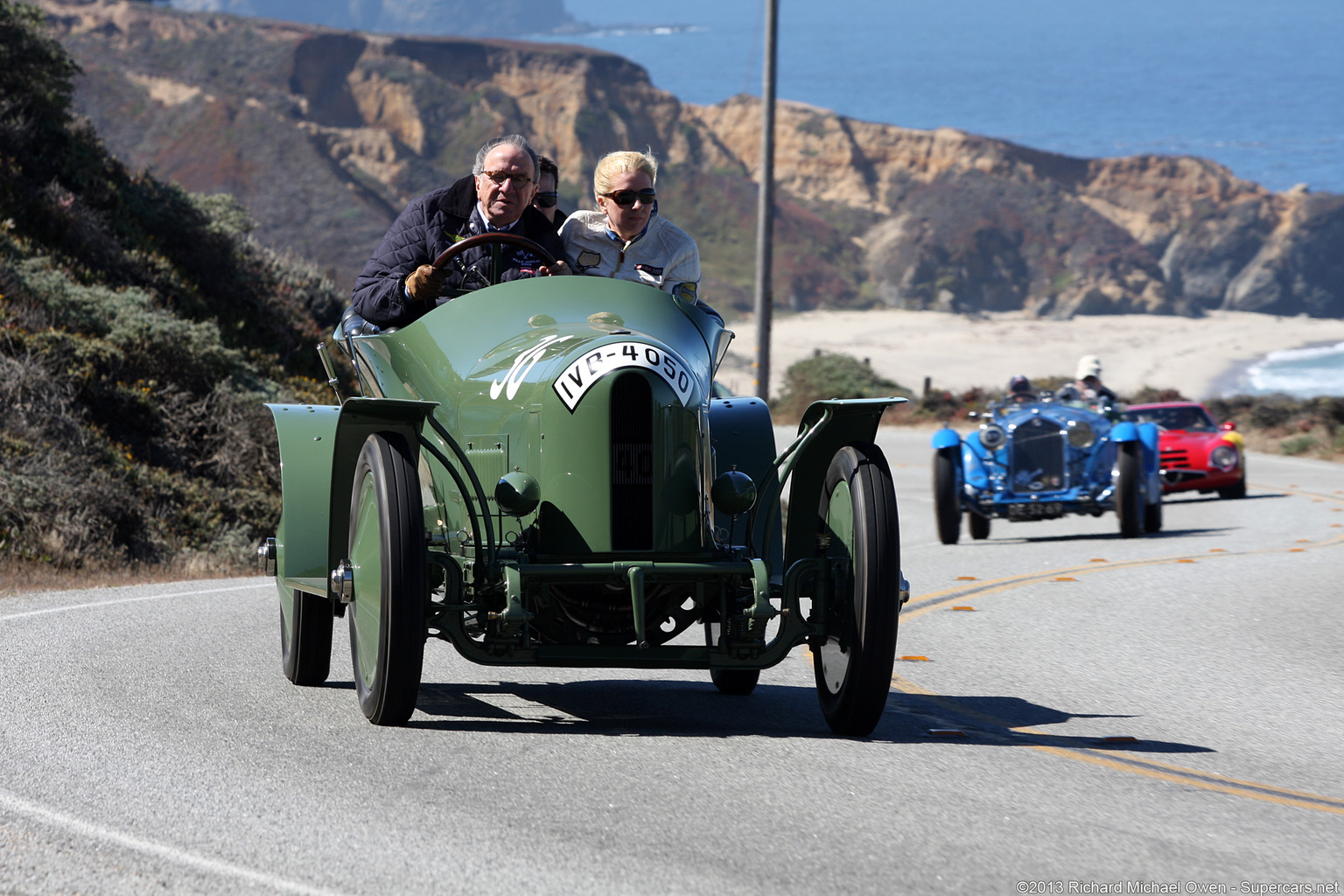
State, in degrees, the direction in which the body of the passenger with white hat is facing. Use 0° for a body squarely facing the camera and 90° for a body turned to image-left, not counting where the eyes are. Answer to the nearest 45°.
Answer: approximately 0°

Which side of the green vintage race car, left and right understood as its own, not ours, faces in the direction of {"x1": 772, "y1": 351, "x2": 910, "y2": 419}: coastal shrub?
back

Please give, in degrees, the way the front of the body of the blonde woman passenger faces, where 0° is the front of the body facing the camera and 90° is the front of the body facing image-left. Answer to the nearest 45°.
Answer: approximately 0°

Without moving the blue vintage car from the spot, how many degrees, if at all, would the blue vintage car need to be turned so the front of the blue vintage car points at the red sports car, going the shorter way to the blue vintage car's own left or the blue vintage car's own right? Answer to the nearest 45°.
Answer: approximately 180°

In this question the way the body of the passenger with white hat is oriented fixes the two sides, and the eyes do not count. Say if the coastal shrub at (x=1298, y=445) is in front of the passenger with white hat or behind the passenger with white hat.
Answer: behind
